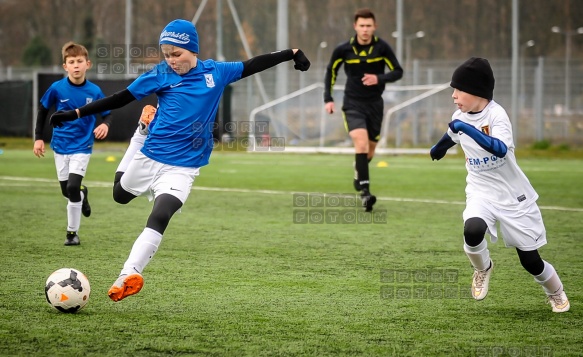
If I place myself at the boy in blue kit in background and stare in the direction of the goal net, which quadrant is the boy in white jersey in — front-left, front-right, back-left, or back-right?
back-right

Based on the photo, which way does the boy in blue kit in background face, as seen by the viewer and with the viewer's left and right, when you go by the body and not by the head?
facing the viewer

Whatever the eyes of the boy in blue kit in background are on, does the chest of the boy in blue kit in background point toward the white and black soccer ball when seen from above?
yes

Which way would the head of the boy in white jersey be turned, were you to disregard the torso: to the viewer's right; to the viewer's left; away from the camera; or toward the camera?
to the viewer's left
